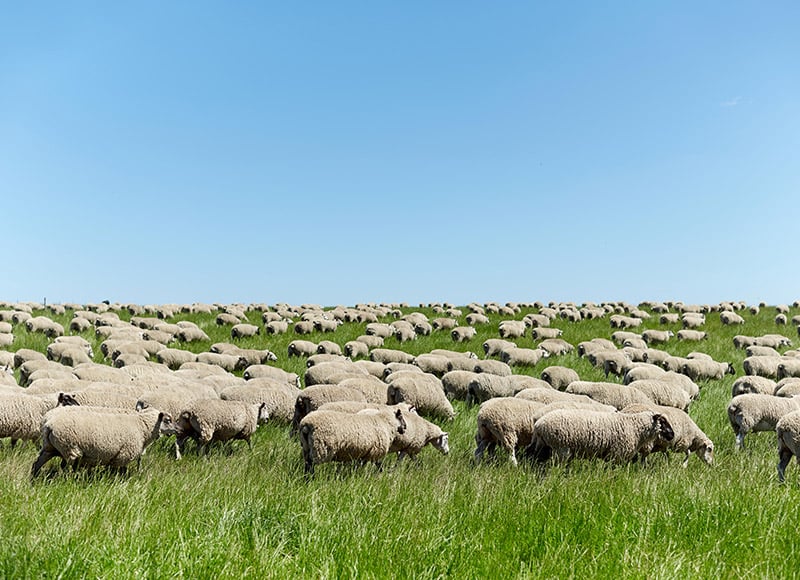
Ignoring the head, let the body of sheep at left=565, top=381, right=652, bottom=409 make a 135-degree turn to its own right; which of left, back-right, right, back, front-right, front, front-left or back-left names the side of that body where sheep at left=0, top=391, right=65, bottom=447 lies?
front

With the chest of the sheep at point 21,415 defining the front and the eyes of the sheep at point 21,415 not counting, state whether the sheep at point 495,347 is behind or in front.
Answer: in front

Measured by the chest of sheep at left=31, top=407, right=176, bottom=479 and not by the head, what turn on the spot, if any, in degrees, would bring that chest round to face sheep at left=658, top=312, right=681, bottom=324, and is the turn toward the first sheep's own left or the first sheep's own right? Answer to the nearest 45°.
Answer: approximately 45° to the first sheep's own left

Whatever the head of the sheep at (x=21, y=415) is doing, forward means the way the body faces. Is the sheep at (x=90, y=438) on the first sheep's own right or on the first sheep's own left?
on the first sheep's own right

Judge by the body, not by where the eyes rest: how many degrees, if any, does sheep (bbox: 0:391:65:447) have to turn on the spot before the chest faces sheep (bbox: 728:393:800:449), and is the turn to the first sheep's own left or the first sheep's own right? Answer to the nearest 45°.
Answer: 0° — it already faces it

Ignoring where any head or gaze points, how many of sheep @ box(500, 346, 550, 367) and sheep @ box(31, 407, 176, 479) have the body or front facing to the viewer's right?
2

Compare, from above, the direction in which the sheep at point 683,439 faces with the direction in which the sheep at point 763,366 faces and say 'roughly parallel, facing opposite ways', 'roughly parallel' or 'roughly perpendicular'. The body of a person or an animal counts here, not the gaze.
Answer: roughly parallel
